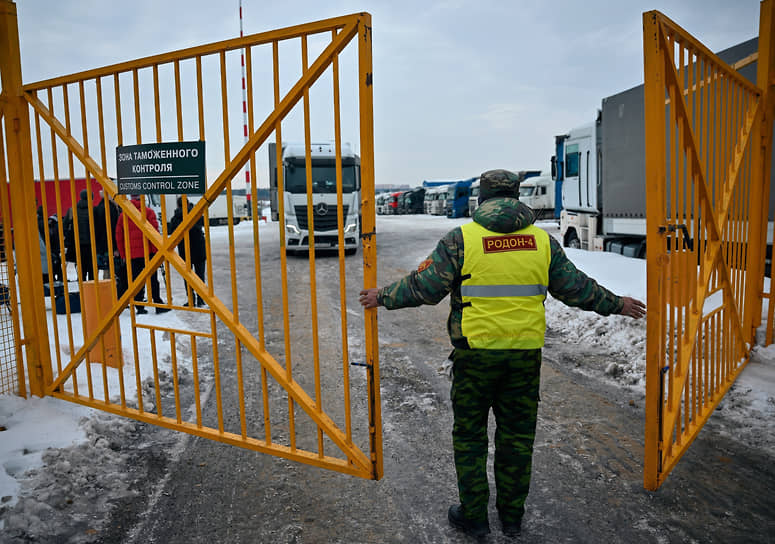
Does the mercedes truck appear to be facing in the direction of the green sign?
yes

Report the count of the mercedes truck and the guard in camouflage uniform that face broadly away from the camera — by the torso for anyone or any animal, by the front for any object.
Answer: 1

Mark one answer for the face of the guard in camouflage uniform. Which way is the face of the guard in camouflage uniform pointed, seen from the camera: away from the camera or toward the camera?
away from the camera

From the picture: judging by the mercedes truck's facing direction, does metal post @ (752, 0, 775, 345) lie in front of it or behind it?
in front

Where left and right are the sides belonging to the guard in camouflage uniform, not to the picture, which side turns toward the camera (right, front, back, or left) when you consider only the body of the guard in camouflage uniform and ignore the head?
back

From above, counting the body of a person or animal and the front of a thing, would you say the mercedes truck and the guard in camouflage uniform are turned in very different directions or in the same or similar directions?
very different directions

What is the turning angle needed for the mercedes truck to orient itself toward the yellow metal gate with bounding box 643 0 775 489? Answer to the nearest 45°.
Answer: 0° — it already faces it

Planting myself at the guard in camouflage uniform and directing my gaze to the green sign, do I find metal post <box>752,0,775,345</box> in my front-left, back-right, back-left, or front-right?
back-right

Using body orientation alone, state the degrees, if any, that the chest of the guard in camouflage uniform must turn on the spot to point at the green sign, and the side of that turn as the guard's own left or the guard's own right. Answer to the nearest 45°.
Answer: approximately 90° to the guard's own left

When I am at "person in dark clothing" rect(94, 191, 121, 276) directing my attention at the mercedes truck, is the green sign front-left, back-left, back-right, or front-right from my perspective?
back-right

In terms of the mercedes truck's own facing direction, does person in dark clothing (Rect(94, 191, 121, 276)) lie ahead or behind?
ahead

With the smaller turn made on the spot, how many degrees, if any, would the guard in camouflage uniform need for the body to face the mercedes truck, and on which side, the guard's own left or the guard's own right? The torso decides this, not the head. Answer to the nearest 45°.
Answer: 0° — they already face it

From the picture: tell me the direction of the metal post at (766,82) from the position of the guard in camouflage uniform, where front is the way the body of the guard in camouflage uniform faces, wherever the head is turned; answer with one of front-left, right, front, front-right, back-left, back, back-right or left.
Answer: front-right
